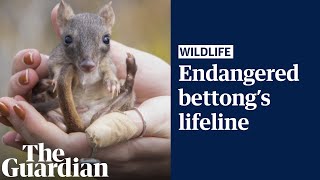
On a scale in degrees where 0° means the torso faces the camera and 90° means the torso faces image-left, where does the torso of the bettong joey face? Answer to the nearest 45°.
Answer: approximately 0°
